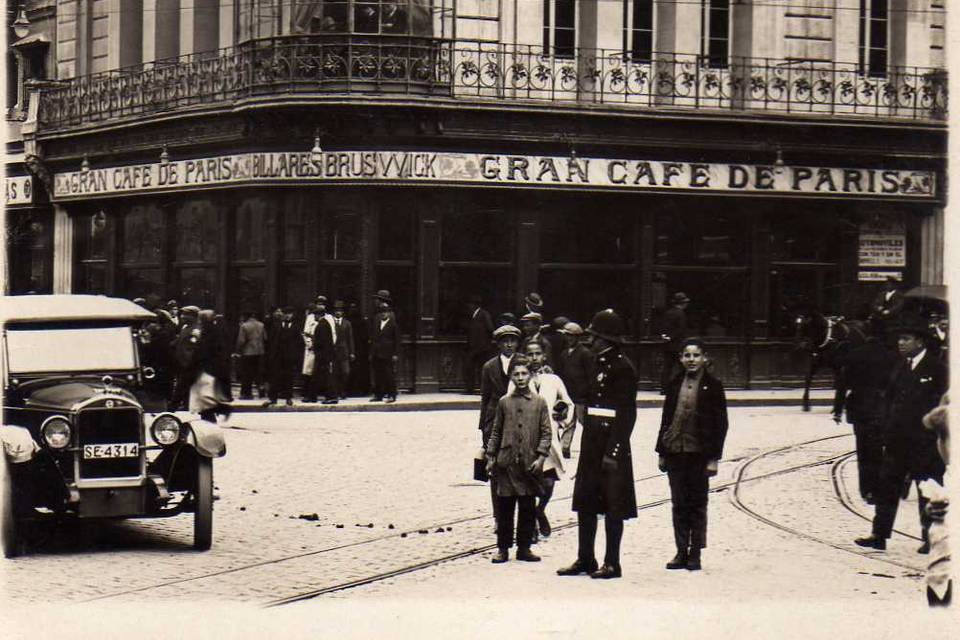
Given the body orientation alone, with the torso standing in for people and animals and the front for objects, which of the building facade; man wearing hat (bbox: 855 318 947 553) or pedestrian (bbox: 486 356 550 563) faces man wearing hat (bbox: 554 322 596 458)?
the building facade

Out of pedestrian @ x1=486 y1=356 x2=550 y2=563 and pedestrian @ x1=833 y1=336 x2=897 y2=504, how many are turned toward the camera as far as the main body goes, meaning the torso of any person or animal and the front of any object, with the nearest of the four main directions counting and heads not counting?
1

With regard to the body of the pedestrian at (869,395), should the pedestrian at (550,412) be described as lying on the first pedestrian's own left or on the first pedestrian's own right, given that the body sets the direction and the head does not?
on the first pedestrian's own left

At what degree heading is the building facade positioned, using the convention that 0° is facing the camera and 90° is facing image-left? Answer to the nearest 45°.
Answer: approximately 0°

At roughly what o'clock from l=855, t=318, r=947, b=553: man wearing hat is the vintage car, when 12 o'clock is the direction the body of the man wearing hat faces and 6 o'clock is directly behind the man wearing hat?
The vintage car is roughly at 1 o'clock from the man wearing hat.

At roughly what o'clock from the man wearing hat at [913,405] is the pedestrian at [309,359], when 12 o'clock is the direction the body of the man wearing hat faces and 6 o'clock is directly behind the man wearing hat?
The pedestrian is roughly at 3 o'clock from the man wearing hat.

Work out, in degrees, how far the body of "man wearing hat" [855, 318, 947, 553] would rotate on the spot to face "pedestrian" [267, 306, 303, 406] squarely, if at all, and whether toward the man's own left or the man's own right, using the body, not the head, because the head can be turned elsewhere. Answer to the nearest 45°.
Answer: approximately 90° to the man's own right

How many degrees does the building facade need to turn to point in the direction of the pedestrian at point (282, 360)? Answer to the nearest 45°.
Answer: approximately 45° to its right

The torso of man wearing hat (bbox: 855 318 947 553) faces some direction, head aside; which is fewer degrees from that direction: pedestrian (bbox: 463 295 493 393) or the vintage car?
the vintage car
